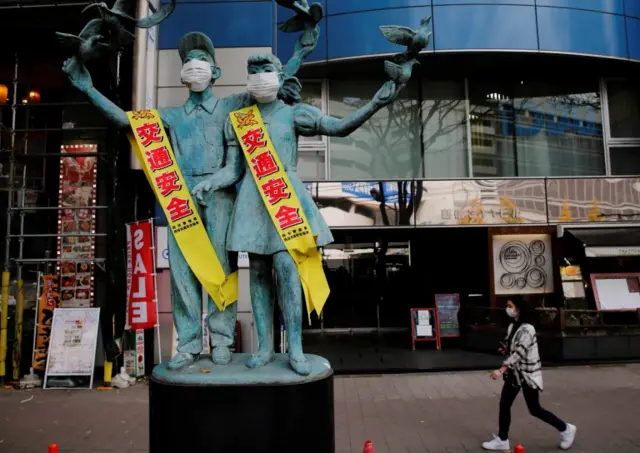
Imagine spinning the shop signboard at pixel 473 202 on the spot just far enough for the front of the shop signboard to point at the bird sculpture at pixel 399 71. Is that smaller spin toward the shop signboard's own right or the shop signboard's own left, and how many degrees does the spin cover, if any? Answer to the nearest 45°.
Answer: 0° — it already faces it

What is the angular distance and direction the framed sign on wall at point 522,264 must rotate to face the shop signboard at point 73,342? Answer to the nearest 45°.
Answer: approximately 45° to its right

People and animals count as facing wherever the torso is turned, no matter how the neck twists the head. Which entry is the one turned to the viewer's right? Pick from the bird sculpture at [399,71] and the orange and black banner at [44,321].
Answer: the bird sculpture

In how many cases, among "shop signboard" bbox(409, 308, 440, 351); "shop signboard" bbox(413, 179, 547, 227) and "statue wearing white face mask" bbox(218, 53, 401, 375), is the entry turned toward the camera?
3

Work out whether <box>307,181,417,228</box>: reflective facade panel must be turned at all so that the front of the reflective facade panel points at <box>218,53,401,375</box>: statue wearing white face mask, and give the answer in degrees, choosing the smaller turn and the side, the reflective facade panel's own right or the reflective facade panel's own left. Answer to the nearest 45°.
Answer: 0° — it already faces it

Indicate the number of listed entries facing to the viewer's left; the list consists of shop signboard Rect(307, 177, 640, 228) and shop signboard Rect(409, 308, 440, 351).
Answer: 0

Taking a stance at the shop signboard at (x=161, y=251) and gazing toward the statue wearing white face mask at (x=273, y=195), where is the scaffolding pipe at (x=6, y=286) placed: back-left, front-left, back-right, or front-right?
back-right

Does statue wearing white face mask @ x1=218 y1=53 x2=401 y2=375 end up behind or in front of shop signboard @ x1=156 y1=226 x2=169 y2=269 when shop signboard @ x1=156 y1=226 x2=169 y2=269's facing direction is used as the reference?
in front

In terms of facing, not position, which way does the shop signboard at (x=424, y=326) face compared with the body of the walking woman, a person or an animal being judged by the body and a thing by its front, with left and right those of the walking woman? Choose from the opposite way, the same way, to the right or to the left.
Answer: to the left

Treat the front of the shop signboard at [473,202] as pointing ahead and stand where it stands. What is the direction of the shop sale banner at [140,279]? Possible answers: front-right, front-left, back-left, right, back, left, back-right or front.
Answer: front-right

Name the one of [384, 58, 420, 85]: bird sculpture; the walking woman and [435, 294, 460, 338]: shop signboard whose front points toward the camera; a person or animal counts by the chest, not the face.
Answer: the shop signboard

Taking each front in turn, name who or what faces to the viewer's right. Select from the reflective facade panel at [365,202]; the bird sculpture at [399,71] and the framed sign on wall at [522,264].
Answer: the bird sculpture

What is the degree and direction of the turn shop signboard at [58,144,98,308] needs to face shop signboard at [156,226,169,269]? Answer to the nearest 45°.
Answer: approximately 45° to its left
